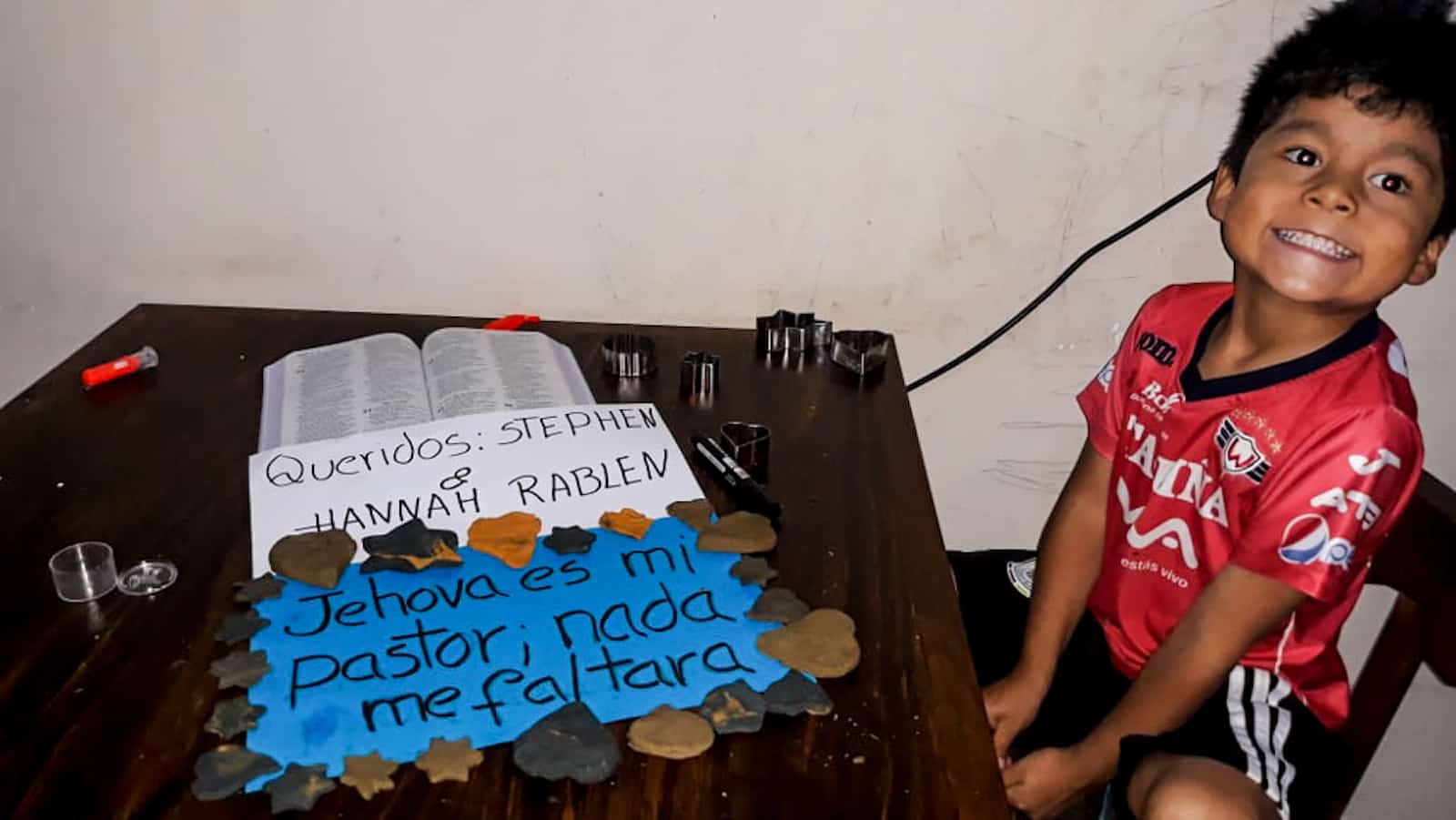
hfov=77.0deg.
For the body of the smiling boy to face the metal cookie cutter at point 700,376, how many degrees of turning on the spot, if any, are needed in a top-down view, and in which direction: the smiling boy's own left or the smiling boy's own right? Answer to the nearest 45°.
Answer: approximately 45° to the smiling boy's own right

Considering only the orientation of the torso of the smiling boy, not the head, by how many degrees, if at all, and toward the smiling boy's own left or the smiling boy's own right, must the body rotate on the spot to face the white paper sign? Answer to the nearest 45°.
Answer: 0° — they already face it

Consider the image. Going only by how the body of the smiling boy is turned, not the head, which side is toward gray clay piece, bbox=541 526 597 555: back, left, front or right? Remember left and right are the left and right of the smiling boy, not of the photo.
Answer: front

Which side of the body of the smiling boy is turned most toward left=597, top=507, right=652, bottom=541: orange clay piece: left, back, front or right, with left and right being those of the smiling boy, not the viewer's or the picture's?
front

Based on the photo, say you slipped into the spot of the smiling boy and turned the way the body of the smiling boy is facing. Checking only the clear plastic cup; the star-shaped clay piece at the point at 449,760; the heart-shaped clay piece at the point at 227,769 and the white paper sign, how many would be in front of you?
4

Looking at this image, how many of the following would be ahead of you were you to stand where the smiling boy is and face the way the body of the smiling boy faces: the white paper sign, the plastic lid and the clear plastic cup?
3

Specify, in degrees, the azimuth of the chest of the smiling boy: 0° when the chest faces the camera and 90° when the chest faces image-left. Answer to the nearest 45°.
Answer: approximately 45°

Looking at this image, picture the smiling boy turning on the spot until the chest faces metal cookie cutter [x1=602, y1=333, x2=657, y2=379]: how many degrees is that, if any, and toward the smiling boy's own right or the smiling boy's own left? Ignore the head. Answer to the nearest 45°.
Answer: approximately 45° to the smiling boy's own right
